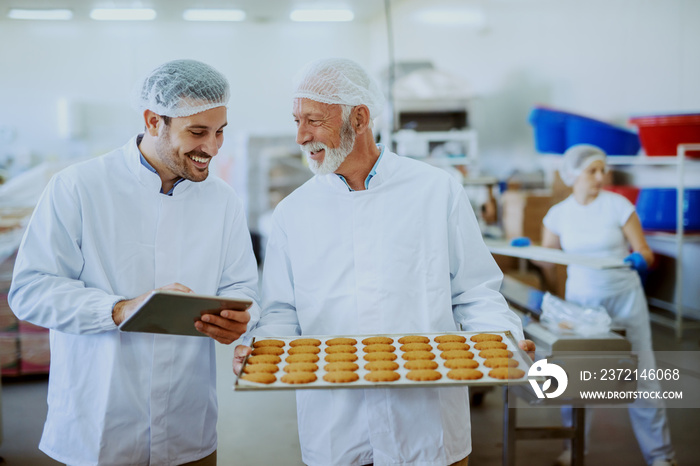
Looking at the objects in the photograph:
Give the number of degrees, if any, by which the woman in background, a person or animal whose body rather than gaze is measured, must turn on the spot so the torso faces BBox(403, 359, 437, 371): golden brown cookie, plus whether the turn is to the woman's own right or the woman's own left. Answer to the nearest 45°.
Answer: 0° — they already face it

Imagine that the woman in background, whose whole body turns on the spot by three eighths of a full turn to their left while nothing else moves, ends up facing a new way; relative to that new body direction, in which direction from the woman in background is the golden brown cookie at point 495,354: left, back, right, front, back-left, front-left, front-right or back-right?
back-right

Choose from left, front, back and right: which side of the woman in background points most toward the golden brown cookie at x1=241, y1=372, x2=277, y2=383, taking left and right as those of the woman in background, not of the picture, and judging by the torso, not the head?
front

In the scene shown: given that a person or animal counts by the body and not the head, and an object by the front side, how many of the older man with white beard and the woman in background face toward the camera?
2

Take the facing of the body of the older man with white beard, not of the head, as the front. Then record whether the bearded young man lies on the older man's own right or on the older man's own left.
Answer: on the older man's own right

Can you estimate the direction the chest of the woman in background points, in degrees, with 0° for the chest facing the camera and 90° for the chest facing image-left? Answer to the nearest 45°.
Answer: approximately 0°

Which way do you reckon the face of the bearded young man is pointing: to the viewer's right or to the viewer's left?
to the viewer's right

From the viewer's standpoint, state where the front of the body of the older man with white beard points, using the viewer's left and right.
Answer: facing the viewer

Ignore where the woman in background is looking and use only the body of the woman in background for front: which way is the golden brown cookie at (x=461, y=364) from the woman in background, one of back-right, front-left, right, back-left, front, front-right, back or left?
front
